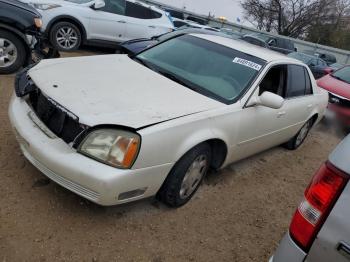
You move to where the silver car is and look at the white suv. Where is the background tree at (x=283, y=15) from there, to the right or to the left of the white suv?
right

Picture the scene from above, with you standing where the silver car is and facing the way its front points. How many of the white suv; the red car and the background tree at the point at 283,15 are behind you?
0

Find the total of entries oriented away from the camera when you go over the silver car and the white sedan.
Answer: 1

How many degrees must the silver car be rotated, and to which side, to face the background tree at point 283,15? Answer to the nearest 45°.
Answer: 0° — it already faces it

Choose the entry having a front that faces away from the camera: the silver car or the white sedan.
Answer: the silver car

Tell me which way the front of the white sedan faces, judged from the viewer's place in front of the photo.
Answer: facing the viewer and to the left of the viewer

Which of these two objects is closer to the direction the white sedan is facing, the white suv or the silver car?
the silver car

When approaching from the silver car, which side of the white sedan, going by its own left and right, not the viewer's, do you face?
left

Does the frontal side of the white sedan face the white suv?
no

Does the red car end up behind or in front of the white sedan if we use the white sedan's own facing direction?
behind

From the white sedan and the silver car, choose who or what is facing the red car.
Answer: the silver car

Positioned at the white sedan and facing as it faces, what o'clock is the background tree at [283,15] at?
The background tree is roughly at 5 o'clock from the white sedan.

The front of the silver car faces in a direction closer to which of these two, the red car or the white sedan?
the red car

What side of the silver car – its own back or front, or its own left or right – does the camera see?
back

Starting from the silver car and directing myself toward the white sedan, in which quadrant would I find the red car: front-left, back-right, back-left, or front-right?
front-right

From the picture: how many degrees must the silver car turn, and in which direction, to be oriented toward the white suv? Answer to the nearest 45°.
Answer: approximately 45° to its left
